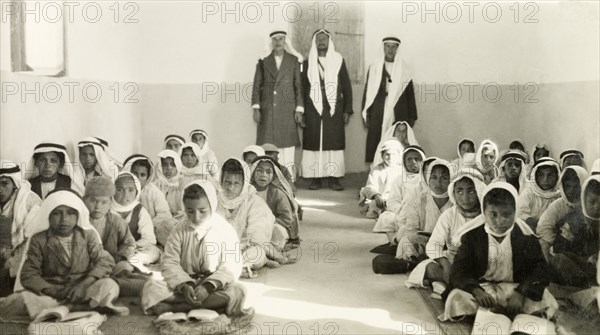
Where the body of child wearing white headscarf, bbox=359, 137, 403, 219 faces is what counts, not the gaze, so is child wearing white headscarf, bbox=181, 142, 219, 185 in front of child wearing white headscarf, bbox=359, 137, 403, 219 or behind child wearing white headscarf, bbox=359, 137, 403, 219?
in front

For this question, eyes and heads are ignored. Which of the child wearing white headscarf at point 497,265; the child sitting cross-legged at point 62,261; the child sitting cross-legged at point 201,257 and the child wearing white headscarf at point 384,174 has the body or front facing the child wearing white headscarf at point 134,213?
the child wearing white headscarf at point 384,174

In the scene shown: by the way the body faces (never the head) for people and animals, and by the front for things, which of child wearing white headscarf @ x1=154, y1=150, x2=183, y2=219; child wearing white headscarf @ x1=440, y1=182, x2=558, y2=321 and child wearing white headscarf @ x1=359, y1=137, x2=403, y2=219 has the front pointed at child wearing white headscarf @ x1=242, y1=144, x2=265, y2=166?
child wearing white headscarf @ x1=359, y1=137, x2=403, y2=219

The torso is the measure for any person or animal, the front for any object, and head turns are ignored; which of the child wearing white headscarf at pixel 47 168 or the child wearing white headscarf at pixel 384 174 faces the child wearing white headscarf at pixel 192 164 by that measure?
the child wearing white headscarf at pixel 384 174

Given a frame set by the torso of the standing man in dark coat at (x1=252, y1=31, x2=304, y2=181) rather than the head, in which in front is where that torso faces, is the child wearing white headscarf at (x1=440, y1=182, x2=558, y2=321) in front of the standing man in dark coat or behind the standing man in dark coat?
in front

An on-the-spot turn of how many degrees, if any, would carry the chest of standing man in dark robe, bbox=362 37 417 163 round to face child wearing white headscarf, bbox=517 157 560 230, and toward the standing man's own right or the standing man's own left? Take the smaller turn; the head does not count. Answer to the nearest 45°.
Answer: approximately 45° to the standing man's own left

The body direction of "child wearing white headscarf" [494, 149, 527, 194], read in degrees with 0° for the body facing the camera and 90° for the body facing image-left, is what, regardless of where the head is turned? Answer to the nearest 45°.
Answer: approximately 0°

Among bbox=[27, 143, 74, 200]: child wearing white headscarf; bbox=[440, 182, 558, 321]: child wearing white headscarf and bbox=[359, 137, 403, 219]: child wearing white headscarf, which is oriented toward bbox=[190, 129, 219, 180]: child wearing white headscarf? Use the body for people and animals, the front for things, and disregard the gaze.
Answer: bbox=[359, 137, 403, 219]: child wearing white headscarf

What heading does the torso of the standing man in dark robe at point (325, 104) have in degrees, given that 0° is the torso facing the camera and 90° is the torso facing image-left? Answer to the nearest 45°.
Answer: approximately 0°

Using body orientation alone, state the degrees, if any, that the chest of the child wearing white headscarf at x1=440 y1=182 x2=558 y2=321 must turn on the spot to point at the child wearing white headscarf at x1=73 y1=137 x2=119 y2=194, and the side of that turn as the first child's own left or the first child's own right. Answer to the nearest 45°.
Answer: approximately 90° to the first child's own right
